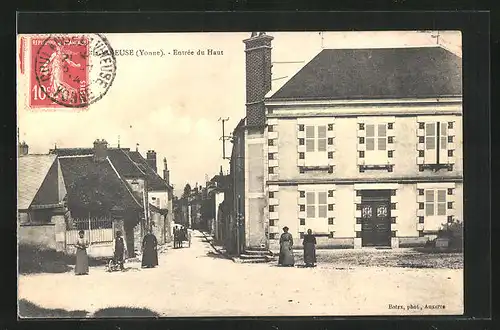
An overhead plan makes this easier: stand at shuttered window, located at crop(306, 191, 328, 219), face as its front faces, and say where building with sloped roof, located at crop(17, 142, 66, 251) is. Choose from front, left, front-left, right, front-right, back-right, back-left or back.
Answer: right

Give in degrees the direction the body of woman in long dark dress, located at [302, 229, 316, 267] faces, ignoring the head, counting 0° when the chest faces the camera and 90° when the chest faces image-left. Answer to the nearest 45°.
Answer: approximately 0°

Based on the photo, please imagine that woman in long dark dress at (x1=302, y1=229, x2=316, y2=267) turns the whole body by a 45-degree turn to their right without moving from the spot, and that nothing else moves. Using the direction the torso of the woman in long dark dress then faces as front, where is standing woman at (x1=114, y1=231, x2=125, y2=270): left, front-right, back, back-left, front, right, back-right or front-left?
front-right

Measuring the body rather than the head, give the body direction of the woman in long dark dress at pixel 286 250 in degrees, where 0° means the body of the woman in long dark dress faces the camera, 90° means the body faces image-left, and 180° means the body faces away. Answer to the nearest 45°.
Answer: approximately 0°

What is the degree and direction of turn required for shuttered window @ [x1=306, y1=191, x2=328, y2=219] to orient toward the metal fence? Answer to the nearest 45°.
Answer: approximately 90° to its right
